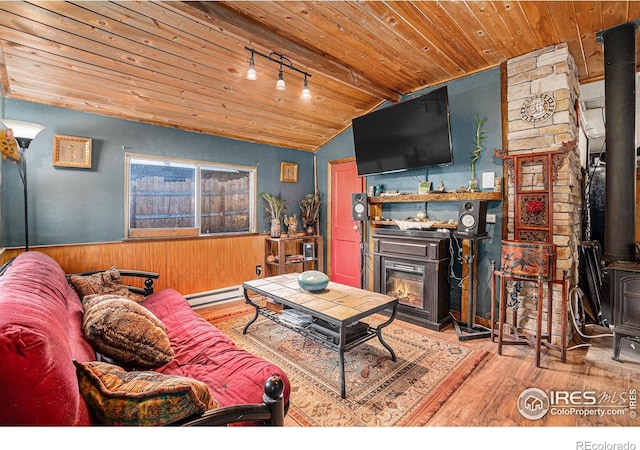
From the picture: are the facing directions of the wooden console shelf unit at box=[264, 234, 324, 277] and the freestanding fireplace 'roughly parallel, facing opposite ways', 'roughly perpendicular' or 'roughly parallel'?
roughly perpendicular

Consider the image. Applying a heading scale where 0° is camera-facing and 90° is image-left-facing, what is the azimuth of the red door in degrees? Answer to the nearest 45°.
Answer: approximately 45°

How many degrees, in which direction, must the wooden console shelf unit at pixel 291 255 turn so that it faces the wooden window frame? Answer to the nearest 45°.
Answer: approximately 90° to its right

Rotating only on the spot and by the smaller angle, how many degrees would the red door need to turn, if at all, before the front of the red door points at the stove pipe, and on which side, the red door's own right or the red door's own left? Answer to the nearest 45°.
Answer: approximately 90° to the red door's own left

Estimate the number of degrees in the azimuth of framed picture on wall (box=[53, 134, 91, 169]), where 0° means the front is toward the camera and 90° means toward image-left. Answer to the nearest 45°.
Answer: approximately 0°

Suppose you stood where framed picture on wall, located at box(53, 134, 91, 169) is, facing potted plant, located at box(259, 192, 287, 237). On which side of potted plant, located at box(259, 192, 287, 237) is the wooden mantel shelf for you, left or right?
right
